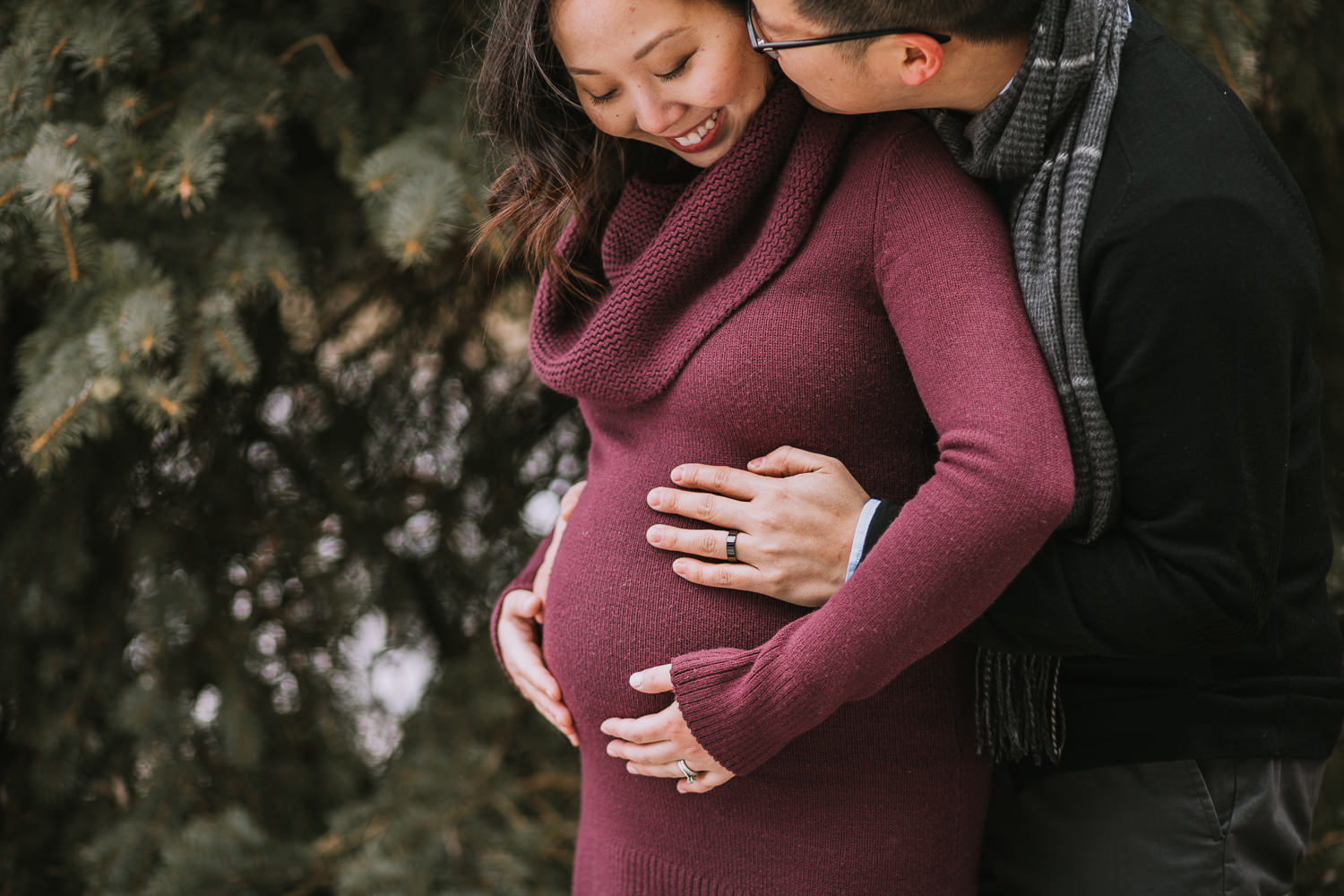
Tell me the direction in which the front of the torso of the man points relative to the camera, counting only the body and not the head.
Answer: to the viewer's left

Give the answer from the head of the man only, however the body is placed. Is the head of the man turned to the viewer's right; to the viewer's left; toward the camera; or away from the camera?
to the viewer's left

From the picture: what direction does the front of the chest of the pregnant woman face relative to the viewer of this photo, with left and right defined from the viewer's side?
facing the viewer and to the left of the viewer
